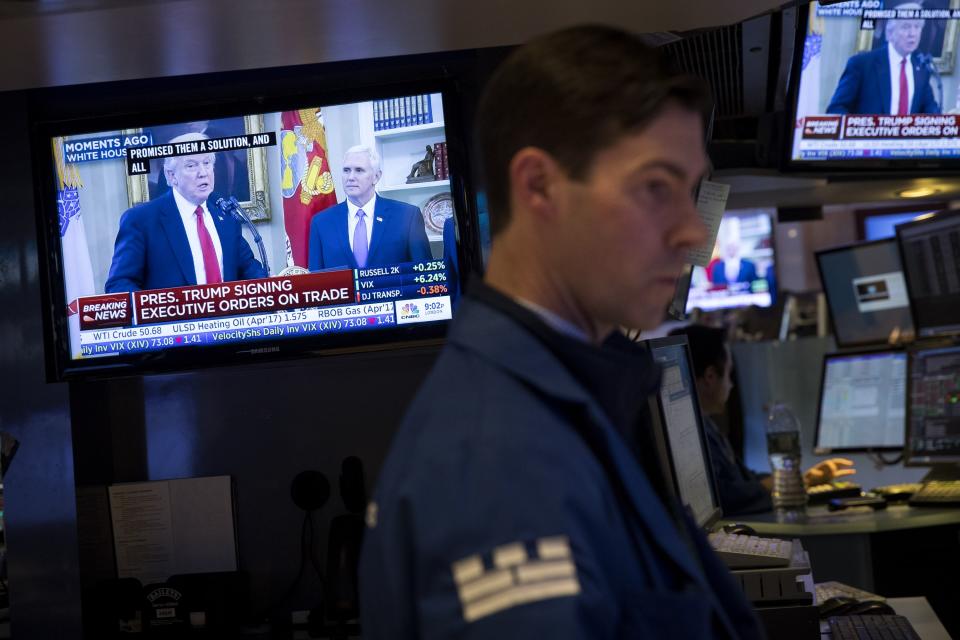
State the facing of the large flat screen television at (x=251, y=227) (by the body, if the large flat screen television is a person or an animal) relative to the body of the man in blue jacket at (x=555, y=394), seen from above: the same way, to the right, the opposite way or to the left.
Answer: to the right

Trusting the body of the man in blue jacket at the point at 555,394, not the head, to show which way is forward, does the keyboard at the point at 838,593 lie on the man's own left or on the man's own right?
on the man's own left

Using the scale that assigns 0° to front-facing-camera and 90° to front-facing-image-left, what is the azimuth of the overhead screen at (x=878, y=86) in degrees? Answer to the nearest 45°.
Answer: approximately 0°

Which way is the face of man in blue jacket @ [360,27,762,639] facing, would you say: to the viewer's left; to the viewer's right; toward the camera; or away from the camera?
to the viewer's right

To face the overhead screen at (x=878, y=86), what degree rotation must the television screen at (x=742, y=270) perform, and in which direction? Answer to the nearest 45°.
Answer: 0° — it already faces it

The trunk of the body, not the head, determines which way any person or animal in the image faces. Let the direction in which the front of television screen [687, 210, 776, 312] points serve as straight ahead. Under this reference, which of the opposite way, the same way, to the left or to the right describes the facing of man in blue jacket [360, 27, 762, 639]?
to the left

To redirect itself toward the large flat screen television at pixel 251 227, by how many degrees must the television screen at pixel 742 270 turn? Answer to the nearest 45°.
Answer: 0° — it already faces it

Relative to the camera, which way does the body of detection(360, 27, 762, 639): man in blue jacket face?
to the viewer's right
